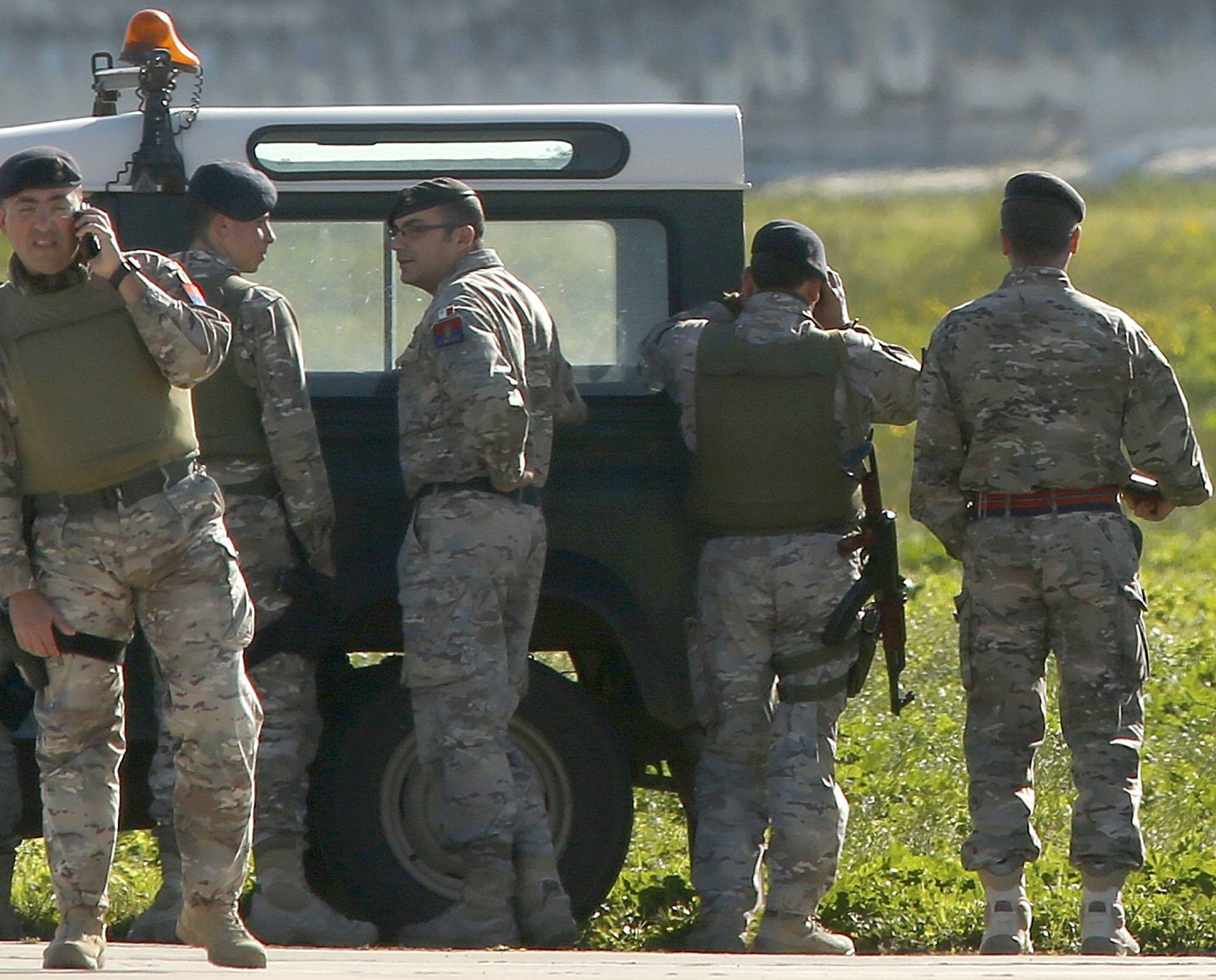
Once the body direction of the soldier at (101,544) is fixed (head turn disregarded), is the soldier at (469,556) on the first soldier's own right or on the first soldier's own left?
on the first soldier's own left

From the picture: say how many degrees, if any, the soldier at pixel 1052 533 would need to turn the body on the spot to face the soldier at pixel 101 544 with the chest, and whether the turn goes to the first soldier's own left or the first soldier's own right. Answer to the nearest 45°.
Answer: approximately 135° to the first soldier's own left

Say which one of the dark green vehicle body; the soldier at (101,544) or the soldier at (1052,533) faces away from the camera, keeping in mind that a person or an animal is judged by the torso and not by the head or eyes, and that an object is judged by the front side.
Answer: the soldier at (1052,533)

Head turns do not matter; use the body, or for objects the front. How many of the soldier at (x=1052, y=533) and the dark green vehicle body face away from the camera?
1

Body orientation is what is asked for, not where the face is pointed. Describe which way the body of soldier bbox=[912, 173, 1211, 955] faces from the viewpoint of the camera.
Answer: away from the camera

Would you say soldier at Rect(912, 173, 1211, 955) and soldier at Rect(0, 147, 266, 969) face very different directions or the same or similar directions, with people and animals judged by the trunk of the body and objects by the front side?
very different directions

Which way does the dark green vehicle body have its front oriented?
to the viewer's left

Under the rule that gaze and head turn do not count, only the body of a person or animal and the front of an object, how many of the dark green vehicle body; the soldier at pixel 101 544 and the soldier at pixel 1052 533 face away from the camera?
1

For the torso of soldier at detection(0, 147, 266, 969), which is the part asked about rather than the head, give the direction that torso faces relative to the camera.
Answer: toward the camera

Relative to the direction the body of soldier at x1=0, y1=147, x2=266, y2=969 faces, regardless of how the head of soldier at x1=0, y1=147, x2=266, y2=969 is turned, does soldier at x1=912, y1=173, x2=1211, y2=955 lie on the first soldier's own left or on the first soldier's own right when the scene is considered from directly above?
on the first soldier's own left

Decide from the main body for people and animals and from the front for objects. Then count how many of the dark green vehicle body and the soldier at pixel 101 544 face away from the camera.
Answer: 0

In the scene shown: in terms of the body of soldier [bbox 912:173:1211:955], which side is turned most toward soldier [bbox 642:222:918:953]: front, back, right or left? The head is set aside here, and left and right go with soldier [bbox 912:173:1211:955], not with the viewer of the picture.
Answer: left

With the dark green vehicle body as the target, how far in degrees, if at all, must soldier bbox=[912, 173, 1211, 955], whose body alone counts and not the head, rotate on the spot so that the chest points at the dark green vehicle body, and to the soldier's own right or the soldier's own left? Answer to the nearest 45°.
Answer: approximately 90° to the soldier's own left

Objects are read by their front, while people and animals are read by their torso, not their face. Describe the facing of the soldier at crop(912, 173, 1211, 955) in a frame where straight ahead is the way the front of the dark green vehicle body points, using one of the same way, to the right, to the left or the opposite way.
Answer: to the right
